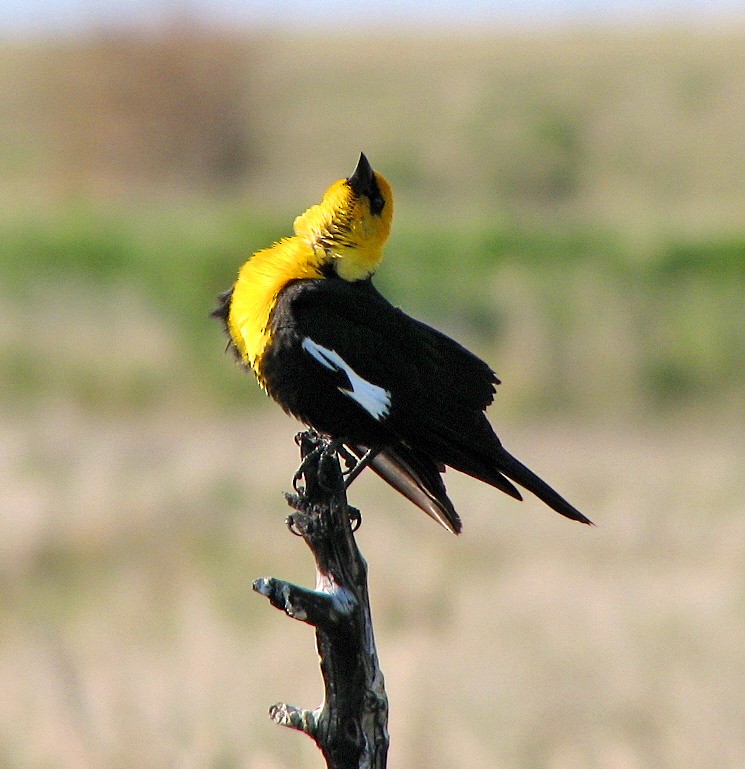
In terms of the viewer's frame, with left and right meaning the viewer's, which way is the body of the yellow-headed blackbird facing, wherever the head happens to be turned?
facing to the left of the viewer
